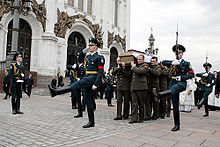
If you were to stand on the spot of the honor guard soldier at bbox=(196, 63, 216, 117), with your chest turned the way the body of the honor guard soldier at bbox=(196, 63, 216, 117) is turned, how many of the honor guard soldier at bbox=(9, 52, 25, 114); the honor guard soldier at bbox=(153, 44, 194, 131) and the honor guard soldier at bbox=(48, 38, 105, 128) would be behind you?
0

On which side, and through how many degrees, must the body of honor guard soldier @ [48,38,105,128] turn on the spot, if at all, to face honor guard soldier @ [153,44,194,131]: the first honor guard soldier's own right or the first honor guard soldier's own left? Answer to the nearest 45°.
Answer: approximately 135° to the first honor guard soldier's own left

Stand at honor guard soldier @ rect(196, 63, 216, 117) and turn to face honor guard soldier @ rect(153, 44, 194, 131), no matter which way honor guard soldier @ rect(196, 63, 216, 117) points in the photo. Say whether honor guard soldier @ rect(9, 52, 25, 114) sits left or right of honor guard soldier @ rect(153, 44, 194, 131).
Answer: right

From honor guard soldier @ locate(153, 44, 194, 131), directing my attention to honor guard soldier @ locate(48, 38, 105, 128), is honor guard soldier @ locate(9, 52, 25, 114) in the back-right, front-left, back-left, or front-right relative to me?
front-right

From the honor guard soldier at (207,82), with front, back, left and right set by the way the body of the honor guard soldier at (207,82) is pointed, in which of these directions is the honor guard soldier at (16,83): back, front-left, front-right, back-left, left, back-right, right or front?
front

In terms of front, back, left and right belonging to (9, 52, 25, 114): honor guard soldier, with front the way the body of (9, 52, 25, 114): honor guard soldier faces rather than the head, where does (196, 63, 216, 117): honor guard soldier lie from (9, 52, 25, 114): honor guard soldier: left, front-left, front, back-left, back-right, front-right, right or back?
front-left

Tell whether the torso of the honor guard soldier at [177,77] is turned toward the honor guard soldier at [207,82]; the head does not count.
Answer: no

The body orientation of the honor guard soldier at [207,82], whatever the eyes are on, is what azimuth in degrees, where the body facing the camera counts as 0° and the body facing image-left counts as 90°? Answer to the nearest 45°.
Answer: approximately 45°

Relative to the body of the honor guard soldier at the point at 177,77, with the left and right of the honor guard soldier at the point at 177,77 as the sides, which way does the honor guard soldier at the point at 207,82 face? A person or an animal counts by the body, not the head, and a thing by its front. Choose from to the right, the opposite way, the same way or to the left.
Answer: the same way

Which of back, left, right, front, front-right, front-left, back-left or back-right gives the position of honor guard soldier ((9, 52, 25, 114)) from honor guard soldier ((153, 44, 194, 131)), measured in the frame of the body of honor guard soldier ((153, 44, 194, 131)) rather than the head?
front-right

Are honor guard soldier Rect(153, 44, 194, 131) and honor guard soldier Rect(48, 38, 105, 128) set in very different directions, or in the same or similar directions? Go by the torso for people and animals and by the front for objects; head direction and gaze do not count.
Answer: same or similar directions

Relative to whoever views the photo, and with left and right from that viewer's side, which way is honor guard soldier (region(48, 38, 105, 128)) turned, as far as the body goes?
facing the viewer and to the left of the viewer

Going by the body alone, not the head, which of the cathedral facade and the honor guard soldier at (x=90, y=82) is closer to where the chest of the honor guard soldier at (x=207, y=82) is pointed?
the honor guard soldier

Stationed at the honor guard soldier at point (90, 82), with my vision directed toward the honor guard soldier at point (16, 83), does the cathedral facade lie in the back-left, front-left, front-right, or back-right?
front-right

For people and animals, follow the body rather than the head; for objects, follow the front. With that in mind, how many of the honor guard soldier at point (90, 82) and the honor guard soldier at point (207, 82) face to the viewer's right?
0

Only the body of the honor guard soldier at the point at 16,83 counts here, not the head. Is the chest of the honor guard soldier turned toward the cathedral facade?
no
